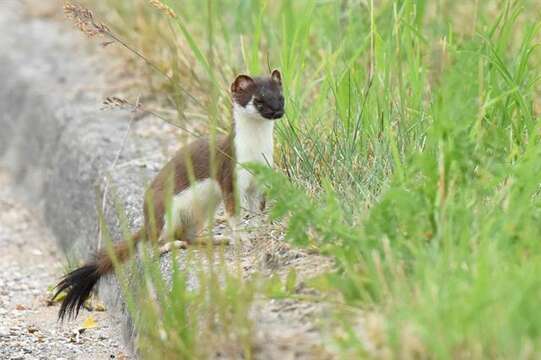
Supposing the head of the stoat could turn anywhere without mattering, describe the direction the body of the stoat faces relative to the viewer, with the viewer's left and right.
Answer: facing to the right of the viewer
